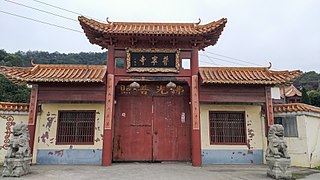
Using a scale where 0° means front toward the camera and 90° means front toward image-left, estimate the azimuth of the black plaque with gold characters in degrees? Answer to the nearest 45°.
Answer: approximately 0°

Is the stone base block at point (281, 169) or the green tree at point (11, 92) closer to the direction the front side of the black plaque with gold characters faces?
the stone base block

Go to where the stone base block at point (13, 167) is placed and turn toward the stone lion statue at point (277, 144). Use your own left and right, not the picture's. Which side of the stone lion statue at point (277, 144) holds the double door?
left

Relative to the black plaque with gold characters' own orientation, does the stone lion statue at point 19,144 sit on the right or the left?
on its right

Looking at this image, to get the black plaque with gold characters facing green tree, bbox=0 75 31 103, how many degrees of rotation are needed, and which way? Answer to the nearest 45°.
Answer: approximately 135° to its right

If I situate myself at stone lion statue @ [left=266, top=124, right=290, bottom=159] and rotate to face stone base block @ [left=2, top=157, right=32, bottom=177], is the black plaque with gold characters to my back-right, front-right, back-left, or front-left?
front-right

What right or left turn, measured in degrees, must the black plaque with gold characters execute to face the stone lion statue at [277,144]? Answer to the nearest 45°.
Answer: approximately 45° to its left

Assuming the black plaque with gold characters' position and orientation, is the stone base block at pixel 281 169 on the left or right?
on its left

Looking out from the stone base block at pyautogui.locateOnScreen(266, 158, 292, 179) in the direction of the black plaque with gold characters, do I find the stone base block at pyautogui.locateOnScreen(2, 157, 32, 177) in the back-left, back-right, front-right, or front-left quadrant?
front-left
